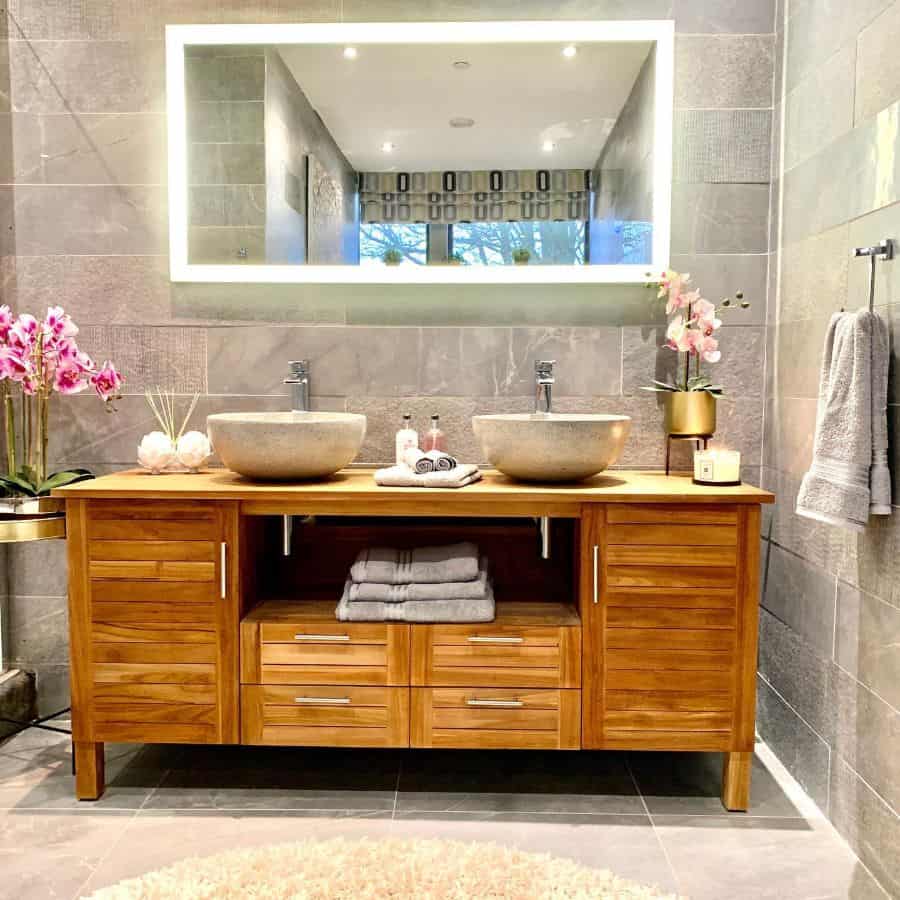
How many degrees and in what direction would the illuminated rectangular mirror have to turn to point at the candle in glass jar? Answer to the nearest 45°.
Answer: approximately 45° to its left

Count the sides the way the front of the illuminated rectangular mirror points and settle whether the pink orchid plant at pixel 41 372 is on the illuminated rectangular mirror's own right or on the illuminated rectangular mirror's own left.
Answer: on the illuminated rectangular mirror's own right

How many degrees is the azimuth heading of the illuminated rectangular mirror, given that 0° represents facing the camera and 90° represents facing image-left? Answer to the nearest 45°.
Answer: approximately 0°

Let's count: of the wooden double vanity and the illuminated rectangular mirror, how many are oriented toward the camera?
2
